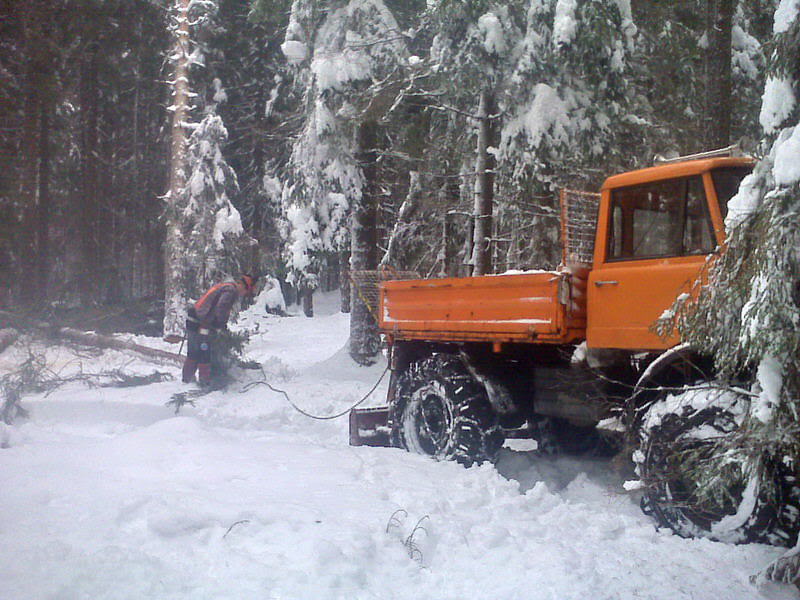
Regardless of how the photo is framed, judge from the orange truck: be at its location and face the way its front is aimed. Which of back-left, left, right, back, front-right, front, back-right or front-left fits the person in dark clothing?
back

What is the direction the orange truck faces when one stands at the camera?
facing the viewer and to the right of the viewer

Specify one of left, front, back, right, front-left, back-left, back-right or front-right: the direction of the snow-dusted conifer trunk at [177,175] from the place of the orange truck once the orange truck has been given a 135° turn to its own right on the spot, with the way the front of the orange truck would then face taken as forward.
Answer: front-right

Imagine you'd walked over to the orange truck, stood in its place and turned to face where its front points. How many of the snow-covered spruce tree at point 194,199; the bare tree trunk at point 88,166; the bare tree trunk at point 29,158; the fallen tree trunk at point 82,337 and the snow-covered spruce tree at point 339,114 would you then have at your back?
5

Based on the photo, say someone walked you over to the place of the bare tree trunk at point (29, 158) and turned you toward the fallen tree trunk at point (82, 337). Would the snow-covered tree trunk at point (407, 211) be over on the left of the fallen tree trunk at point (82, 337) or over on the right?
left

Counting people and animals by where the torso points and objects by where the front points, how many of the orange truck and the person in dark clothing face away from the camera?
0

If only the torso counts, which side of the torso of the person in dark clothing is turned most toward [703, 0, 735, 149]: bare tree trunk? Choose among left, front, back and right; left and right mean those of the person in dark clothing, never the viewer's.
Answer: front

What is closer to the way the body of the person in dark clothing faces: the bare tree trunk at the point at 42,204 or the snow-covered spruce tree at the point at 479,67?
the snow-covered spruce tree

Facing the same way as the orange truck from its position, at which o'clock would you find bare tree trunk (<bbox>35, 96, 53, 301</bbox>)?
The bare tree trunk is roughly at 6 o'clock from the orange truck.

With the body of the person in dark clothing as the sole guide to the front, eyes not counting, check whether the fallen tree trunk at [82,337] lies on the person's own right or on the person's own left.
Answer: on the person's own left

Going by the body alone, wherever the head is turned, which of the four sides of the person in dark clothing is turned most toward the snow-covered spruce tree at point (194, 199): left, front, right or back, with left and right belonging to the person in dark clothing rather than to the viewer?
left
